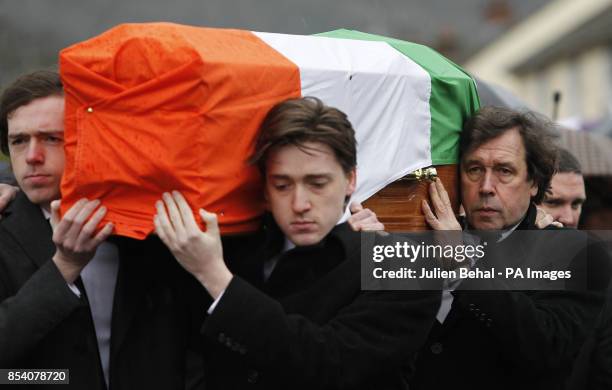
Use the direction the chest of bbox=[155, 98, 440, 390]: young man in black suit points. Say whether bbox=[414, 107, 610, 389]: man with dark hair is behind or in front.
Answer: behind

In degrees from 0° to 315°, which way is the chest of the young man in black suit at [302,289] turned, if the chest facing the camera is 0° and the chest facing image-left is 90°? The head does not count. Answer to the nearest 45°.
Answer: approximately 45°

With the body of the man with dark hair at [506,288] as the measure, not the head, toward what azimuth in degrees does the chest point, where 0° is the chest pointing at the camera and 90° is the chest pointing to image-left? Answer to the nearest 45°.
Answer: approximately 45°
